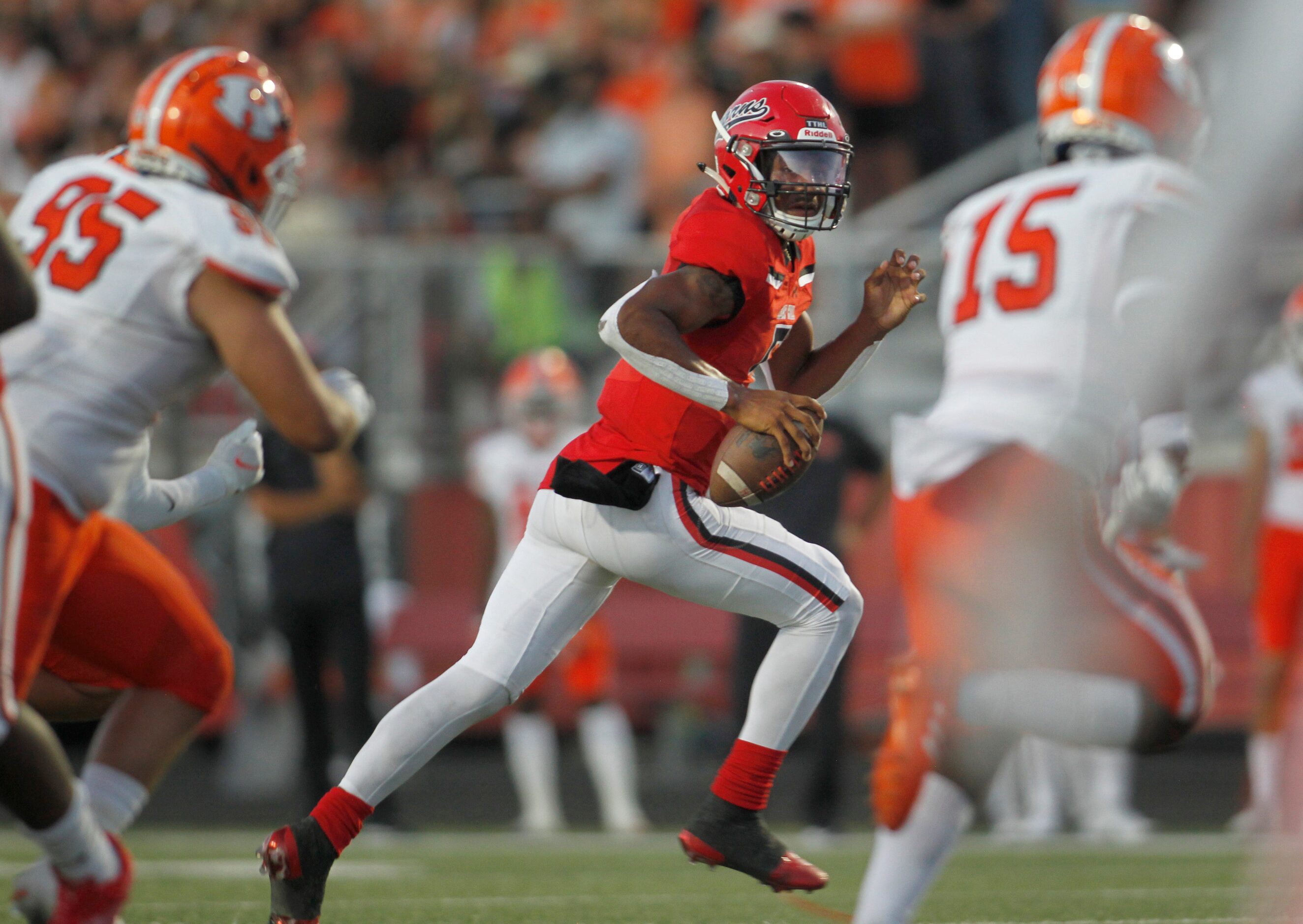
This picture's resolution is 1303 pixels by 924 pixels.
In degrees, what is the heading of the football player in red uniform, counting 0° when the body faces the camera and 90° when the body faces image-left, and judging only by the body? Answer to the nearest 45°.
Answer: approximately 270°

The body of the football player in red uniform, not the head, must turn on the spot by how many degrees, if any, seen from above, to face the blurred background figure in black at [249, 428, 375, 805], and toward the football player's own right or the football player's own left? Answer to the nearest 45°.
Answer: approximately 90° to the football player's own left

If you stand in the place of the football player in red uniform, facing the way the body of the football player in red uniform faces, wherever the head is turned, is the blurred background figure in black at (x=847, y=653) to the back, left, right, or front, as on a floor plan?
left
